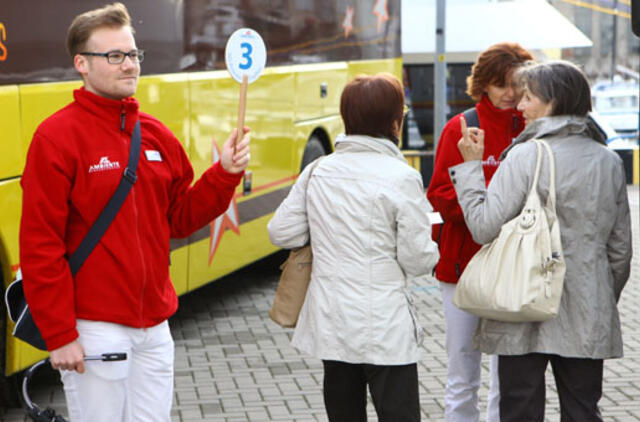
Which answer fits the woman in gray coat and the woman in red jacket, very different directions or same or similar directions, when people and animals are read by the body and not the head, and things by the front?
very different directions

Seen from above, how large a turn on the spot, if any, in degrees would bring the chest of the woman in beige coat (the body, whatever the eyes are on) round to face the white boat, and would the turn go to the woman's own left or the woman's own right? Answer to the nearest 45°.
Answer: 0° — they already face it

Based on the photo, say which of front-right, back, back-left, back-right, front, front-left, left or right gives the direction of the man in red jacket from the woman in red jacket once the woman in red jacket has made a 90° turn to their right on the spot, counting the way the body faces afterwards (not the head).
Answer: front

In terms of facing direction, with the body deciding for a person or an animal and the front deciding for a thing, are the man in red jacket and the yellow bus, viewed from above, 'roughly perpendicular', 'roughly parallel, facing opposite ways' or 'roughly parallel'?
roughly perpendicular

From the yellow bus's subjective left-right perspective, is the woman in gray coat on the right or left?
on its left

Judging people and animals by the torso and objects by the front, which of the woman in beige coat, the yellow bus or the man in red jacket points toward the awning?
the woman in beige coat

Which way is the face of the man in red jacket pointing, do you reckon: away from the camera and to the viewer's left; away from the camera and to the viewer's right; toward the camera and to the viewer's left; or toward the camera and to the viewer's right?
toward the camera and to the viewer's right

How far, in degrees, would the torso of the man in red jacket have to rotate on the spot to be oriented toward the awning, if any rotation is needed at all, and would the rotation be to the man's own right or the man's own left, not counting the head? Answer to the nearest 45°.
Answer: approximately 135° to the man's own left

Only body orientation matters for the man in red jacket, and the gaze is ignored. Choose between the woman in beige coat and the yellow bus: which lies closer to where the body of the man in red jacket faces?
the woman in beige coat

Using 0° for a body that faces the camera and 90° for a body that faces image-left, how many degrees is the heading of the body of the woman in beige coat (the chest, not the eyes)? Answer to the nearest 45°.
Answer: approximately 180°

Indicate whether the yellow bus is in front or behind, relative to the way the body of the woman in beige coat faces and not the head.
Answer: in front

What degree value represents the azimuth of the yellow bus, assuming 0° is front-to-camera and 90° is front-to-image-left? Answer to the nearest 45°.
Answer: approximately 45°

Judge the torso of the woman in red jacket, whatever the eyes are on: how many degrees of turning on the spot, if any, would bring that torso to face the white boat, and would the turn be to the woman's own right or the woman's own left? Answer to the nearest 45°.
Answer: approximately 135° to the woman's own left

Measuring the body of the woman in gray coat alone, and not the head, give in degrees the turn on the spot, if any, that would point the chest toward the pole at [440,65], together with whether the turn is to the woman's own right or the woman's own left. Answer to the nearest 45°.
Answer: approximately 45° to the woman's own right

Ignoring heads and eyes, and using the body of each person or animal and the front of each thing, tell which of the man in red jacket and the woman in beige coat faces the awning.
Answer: the woman in beige coat
